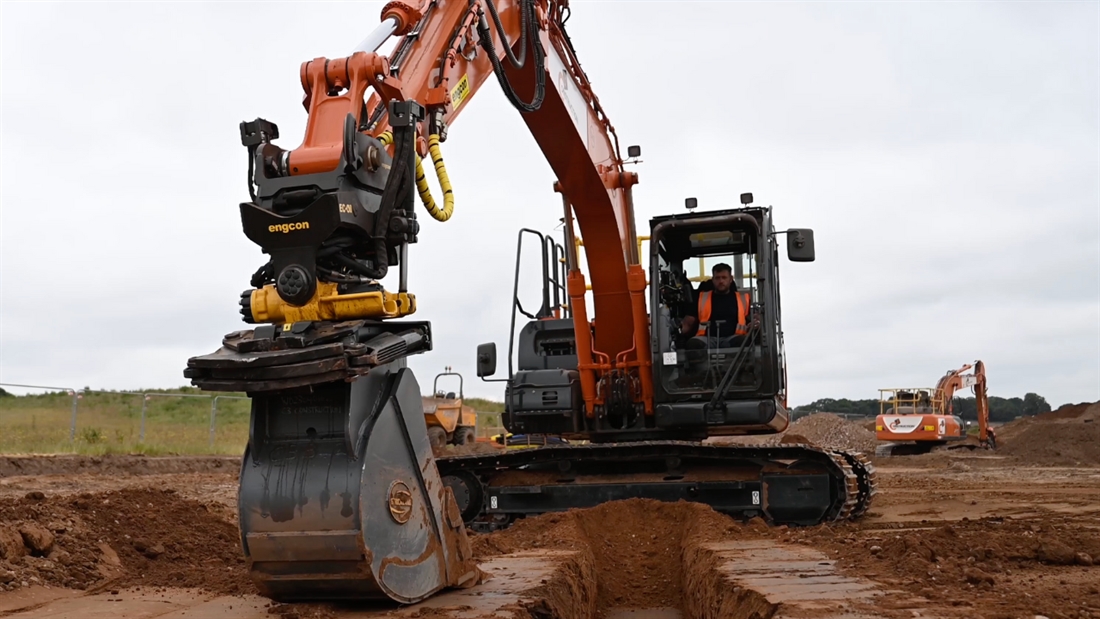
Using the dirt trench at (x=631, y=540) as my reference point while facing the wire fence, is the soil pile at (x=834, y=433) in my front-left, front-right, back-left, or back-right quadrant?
front-right

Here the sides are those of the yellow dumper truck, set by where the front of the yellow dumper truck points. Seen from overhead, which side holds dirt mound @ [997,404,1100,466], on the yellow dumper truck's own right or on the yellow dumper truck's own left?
on the yellow dumper truck's own left

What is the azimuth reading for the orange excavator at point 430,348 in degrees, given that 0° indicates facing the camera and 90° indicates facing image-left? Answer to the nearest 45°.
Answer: approximately 45°

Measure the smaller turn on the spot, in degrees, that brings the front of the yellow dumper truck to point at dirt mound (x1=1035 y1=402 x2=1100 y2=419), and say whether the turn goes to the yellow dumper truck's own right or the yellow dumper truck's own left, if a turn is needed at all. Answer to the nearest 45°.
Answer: approximately 135° to the yellow dumper truck's own left

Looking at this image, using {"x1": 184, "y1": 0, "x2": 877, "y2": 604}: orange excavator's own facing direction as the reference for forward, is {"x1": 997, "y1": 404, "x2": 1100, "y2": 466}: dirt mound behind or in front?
behind

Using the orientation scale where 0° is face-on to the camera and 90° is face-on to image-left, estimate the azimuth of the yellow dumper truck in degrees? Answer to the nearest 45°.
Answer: approximately 45°

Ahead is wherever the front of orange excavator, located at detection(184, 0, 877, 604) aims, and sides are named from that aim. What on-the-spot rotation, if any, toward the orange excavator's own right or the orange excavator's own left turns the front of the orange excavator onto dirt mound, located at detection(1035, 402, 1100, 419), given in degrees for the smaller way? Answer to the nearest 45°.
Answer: approximately 180°

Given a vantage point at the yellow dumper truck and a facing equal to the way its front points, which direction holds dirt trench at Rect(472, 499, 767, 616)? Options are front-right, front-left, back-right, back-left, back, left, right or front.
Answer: front-left

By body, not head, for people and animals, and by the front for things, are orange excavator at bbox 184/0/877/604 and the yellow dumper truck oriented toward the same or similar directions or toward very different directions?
same or similar directions

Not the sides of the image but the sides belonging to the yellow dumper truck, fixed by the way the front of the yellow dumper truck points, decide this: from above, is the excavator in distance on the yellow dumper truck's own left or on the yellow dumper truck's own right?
on the yellow dumper truck's own left

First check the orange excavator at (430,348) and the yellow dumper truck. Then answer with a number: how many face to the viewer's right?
0

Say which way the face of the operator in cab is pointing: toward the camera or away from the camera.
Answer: toward the camera
